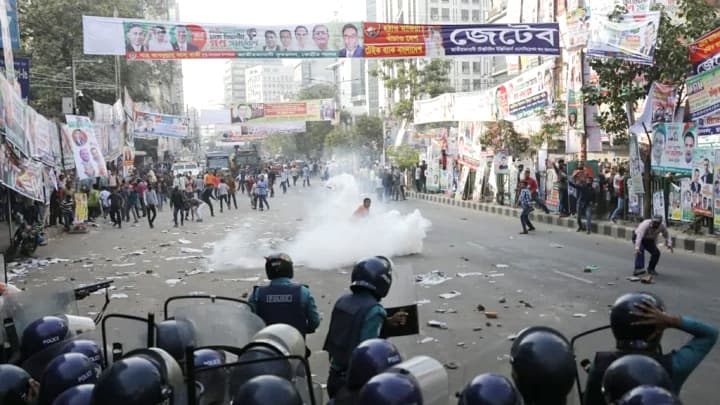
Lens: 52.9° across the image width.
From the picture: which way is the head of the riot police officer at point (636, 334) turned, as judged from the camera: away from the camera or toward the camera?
away from the camera

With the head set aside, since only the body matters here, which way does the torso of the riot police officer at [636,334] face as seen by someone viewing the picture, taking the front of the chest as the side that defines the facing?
away from the camera

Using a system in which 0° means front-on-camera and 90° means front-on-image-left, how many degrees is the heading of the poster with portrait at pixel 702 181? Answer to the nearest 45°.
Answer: approximately 45°

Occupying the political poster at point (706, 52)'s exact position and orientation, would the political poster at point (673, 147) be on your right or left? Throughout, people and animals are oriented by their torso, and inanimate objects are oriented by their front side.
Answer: on your right

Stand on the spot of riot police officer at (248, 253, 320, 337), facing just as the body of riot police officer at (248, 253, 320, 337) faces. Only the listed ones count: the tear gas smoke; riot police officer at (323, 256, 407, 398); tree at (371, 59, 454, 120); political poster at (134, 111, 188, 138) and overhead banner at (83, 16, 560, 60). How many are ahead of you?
4

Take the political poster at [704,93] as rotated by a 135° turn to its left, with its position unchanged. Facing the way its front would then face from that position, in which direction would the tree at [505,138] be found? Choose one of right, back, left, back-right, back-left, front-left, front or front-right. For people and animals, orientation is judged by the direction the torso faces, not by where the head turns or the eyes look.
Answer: back-left

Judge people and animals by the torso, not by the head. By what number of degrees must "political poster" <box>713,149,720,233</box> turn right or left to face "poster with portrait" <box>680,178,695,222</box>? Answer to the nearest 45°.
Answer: approximately 90° to its right

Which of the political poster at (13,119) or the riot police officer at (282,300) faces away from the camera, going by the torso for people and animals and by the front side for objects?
the riot police officer

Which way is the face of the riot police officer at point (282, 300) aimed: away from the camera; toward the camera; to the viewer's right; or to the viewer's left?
away from the camera
